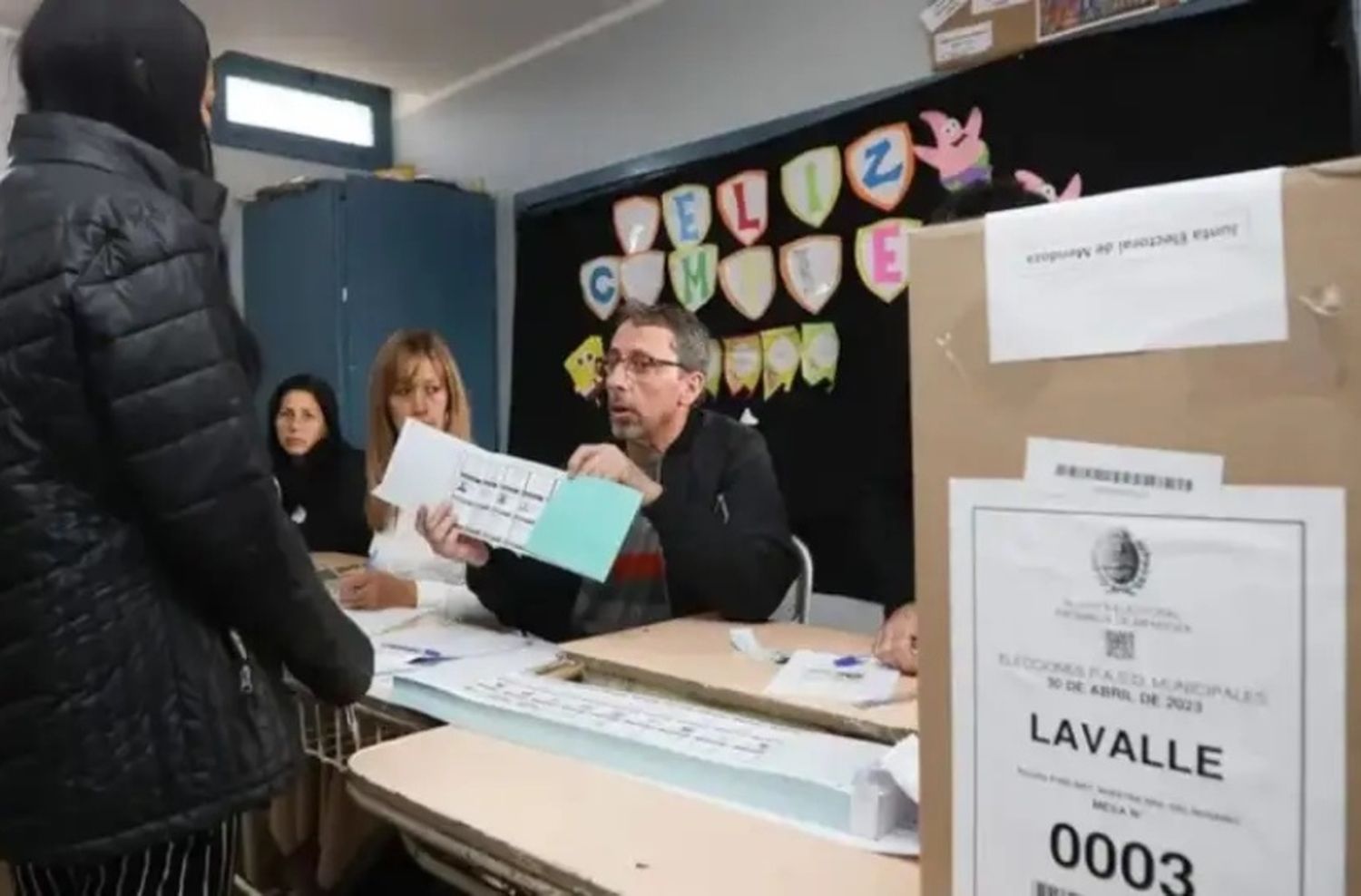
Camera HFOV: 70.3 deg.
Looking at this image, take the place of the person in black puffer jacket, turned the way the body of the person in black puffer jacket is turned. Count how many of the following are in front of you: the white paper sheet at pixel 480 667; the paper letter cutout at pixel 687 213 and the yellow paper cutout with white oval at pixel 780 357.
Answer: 3

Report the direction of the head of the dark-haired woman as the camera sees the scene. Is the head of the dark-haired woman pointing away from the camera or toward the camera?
toward the camera

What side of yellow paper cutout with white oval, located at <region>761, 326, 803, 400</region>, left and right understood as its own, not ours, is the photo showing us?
front

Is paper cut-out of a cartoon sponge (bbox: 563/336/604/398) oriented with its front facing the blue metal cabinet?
no

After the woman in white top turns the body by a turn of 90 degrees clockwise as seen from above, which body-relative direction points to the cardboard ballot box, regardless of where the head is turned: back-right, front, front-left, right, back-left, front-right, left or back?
left

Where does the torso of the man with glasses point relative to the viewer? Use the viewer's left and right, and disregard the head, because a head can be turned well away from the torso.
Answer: facing the viewer and to the left of the viewer

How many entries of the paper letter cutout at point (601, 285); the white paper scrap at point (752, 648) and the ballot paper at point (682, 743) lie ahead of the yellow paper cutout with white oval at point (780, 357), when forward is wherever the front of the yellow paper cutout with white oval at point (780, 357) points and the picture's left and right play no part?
2

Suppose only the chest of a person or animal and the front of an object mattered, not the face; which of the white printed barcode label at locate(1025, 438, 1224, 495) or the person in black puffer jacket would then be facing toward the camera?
the white printed barcode label

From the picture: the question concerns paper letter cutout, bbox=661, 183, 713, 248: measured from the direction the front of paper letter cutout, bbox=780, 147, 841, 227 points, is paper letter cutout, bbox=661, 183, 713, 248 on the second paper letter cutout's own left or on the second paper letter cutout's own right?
on the second paper letter cutout's own right

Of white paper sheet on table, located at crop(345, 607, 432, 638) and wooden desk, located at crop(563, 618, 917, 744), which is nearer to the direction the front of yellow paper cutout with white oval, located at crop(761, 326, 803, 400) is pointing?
the wooden desk

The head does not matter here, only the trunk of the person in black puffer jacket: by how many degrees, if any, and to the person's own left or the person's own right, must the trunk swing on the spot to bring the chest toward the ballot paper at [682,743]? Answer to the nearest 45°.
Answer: approximately 45° to the person's own right

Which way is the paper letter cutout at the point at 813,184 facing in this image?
toward the camera

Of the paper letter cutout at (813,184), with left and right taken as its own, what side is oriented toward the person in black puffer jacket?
front

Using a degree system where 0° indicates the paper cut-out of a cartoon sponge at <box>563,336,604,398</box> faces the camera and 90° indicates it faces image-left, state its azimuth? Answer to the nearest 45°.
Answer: approximately 0°

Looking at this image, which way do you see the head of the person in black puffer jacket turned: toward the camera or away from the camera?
away from the camera

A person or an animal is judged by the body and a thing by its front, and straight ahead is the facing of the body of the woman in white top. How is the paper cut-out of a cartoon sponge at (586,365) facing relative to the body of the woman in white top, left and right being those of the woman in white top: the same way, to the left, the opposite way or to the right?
the same way

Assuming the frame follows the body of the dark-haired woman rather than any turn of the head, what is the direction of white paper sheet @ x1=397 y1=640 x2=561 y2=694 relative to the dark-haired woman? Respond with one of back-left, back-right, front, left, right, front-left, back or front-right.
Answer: front-left
